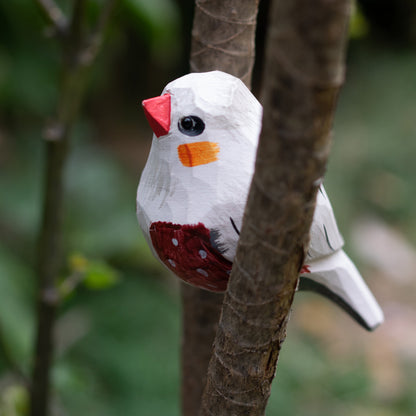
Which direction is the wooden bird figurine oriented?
to the viewer's left
